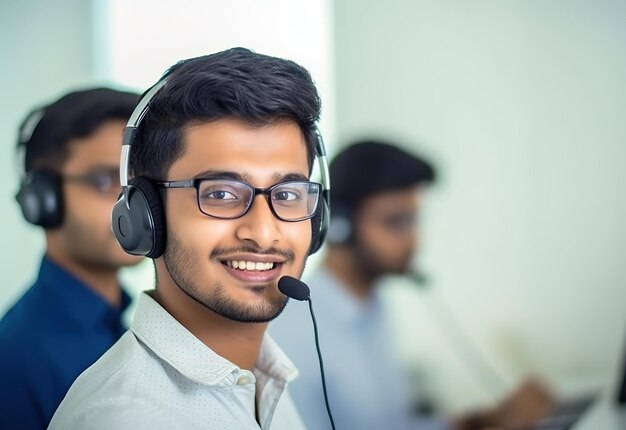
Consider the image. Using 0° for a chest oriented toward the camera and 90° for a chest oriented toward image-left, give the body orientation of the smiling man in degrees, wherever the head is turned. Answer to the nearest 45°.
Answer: approximately 315°

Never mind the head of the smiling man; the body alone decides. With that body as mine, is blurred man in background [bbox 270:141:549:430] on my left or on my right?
on my left
